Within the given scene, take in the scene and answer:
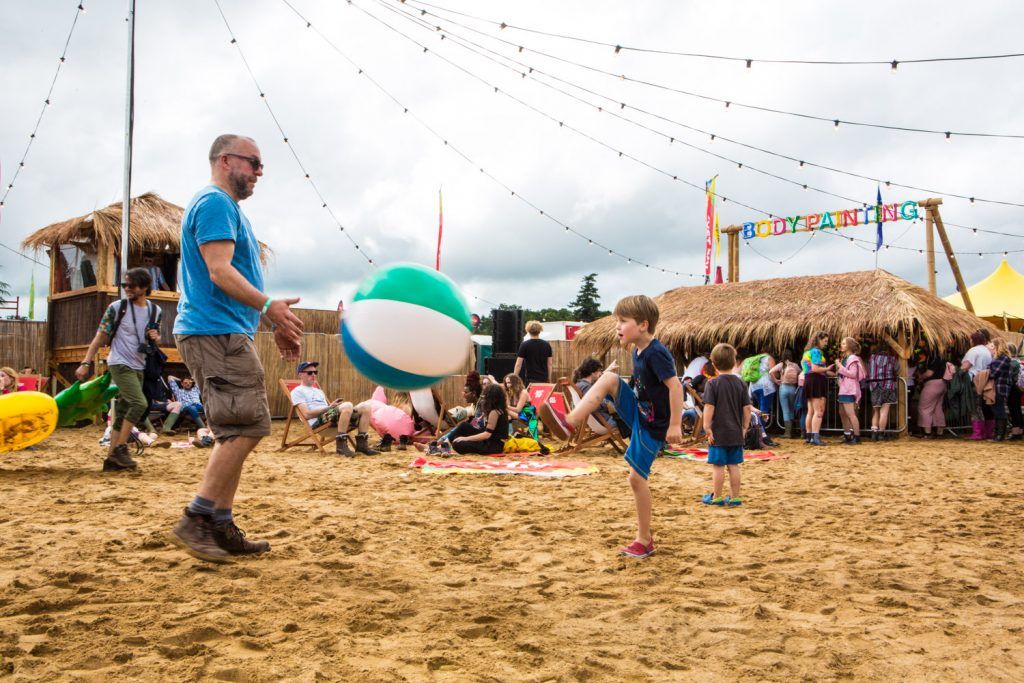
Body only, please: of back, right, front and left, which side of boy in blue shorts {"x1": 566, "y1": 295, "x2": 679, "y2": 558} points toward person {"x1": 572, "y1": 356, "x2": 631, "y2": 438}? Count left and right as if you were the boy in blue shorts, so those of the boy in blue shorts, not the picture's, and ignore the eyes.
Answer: right

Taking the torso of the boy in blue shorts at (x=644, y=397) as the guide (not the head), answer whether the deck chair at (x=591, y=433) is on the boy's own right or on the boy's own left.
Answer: on the boy's own right

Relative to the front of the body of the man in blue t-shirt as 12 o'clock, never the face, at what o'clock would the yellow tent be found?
The yellow tent is roughly at 11 o'clock from the man in blue t-shirt.

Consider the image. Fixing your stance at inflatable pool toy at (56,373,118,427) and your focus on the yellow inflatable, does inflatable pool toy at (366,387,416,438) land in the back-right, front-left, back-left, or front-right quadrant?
back-left

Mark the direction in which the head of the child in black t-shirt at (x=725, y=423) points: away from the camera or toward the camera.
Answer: away from the camera

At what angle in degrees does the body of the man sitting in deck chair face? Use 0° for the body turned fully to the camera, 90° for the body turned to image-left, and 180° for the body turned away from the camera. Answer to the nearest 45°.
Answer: approximately 315°

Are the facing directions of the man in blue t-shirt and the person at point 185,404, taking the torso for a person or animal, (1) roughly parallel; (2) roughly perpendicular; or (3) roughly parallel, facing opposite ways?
roughly perpendicular

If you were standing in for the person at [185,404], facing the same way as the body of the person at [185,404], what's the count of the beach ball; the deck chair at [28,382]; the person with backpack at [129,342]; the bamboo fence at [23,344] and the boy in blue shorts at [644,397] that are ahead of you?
3

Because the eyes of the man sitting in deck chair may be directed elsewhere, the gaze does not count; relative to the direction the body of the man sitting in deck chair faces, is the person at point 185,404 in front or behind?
behind

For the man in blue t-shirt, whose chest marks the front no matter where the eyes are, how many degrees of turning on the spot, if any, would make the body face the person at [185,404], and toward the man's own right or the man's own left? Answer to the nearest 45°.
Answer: approximately 90° to the man's own left

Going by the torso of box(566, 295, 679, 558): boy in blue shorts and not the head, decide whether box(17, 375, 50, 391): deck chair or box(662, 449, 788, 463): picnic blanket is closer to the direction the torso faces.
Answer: the deck chair

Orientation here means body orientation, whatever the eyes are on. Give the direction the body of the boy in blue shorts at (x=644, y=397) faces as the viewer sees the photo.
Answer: to the viewer's left
